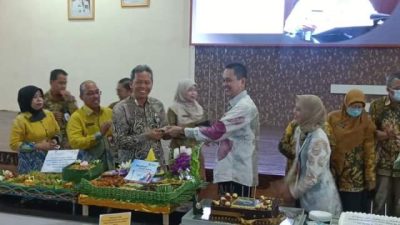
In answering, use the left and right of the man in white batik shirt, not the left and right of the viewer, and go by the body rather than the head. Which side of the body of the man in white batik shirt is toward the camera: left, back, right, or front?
left

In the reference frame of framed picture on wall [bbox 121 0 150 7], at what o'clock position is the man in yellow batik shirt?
The man in yellow batik shirt is roughly at 12 o'clock from the framed picture on wall.

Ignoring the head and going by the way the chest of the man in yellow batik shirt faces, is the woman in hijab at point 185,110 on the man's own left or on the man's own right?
on the man's own left

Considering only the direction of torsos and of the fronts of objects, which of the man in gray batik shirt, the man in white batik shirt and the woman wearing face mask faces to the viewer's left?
the man in white batik shirt

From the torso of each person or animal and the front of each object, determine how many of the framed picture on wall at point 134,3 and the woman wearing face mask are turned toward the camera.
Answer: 2

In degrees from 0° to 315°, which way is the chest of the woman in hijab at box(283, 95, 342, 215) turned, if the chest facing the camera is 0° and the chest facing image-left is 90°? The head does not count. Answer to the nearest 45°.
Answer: approximately 90°

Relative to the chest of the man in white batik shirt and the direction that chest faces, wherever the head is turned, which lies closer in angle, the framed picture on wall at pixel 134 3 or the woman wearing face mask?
the framed picture on wall

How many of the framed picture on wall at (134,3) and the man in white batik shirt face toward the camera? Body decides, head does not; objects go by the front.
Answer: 1

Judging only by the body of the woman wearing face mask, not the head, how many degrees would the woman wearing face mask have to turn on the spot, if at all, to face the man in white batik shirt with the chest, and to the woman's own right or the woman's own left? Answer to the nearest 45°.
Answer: approximately 45° to the woman's own right
